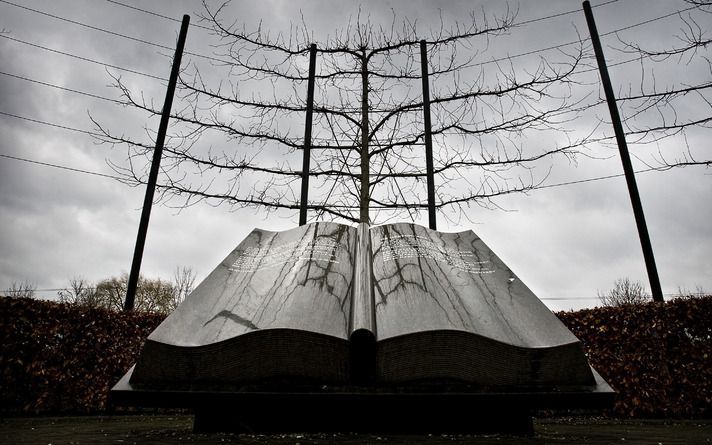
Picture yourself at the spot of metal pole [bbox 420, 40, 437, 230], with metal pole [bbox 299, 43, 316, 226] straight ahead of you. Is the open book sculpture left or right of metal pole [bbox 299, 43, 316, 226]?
left

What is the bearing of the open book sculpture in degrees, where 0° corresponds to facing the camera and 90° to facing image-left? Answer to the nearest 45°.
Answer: approximately 0°

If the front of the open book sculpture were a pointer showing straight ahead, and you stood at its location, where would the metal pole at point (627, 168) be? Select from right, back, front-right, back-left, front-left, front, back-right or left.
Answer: back-left

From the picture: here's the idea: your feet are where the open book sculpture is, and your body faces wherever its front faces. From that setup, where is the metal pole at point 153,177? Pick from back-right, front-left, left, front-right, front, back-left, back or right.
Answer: back-right

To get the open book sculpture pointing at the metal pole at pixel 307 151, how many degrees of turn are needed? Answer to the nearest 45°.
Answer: approximately 180°

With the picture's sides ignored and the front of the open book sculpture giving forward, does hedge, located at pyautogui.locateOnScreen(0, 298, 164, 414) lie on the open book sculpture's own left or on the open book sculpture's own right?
on the open book sculpture's own right

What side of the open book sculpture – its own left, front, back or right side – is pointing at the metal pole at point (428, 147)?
back

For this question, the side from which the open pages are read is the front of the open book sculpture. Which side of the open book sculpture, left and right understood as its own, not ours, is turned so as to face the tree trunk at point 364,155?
back
